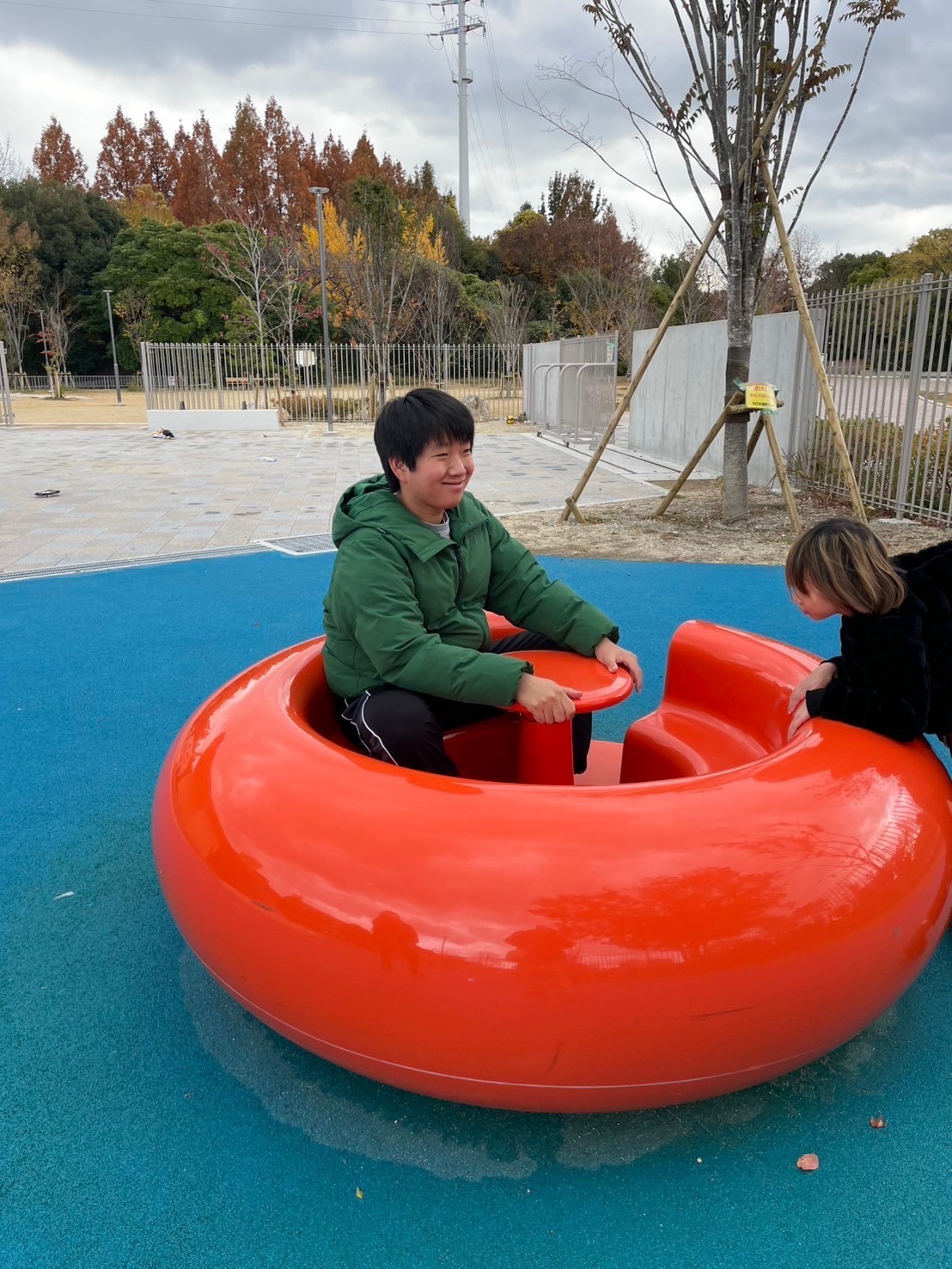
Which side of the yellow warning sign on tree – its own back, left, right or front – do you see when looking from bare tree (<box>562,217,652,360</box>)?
back

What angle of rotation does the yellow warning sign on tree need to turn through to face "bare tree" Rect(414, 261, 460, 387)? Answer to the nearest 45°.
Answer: approximately 135° to its right

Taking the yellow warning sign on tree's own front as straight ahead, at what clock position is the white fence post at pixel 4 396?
The white fence post is roughly at 4 o'clock from the yellow warning sign on tree.

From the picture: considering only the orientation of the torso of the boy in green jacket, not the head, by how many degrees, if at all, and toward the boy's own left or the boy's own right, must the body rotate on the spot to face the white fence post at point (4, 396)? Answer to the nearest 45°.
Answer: approximately 180°

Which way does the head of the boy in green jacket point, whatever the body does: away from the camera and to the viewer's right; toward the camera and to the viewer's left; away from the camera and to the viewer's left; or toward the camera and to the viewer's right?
toward the camera and to the viewer's right

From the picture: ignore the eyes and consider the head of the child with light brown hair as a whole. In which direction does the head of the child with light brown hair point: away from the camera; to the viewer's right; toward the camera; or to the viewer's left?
to the viewer's left

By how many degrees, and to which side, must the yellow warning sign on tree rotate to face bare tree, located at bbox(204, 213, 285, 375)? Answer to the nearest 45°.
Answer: approximately 135° to its right

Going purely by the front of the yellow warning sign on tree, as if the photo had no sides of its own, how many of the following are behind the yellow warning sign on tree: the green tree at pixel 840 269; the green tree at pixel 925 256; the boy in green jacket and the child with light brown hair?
2

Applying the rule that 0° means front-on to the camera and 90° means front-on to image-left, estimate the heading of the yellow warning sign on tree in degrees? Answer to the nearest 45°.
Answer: approximately 0°

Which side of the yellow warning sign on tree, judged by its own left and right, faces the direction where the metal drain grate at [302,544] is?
right

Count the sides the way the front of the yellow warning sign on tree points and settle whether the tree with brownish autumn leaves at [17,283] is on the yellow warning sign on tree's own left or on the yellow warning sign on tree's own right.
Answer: on the yellow warning sign on tree's own right

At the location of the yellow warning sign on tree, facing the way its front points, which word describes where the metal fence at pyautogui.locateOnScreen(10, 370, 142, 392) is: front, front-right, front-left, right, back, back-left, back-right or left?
back-right
